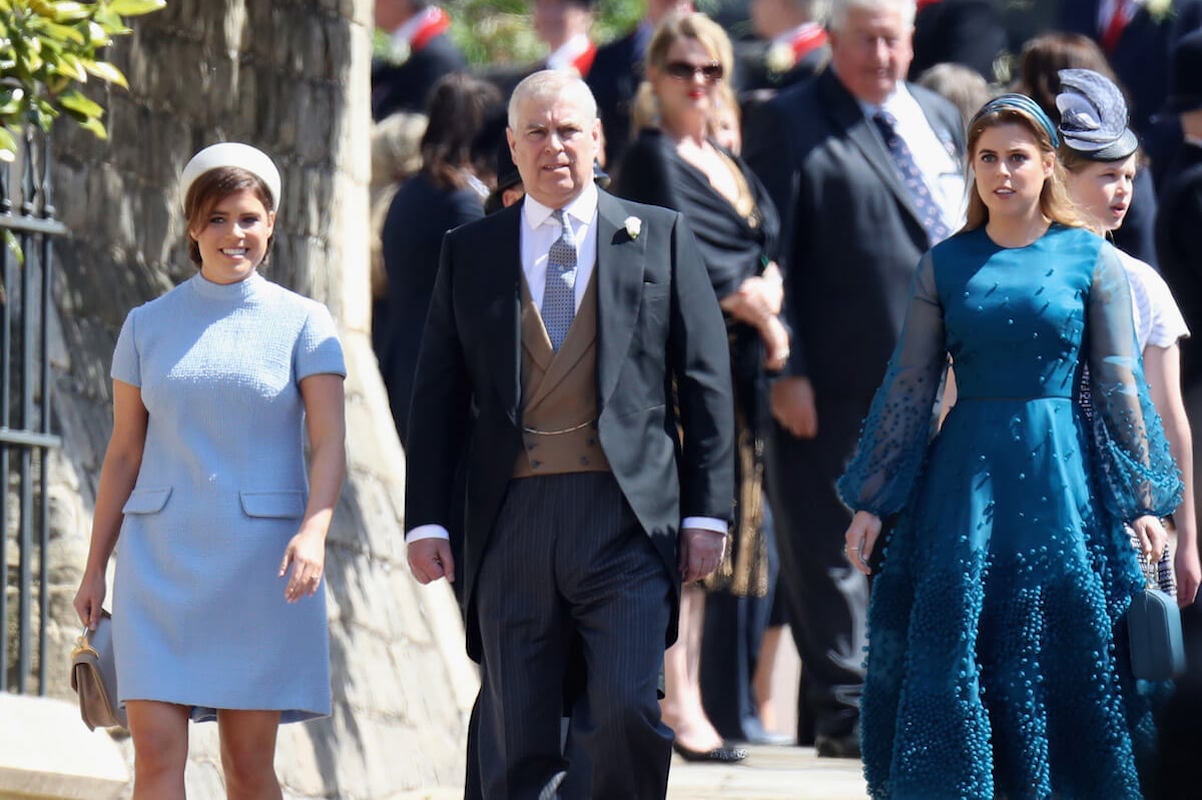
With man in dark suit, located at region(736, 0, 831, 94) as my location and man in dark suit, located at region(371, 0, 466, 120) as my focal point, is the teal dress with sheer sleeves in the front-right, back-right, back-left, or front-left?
back-left

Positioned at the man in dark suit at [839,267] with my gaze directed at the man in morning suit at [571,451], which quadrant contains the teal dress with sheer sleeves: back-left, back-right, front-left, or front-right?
front-left

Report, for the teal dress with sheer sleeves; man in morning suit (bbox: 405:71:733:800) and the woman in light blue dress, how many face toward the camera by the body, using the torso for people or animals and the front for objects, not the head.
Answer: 3

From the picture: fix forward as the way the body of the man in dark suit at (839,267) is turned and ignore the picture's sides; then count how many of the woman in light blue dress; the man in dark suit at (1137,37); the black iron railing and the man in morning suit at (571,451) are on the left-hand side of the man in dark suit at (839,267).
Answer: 1

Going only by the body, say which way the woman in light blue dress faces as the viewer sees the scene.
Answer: toward the camera

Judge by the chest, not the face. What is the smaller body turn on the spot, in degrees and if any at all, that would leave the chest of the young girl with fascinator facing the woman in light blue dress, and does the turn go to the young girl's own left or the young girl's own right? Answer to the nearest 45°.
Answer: approximately 90° to the young girl's own right

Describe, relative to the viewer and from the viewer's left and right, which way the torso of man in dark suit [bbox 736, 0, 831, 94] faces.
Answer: facing the viewer and to the right of the viewer

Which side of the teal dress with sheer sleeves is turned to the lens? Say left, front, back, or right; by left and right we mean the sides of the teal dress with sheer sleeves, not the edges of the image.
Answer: front

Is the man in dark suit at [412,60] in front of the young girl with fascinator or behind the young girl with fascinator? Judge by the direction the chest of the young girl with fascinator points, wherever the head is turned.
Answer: behind

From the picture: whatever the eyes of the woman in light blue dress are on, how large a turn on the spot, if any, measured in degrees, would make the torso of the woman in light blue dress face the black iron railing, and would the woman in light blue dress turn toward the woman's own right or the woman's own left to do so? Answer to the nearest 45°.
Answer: approximately 135° to the woman's own right

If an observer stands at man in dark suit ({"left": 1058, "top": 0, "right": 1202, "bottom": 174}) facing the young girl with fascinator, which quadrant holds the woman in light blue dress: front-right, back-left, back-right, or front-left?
front-right

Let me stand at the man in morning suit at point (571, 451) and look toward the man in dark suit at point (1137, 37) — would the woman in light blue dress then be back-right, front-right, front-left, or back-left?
back-left
